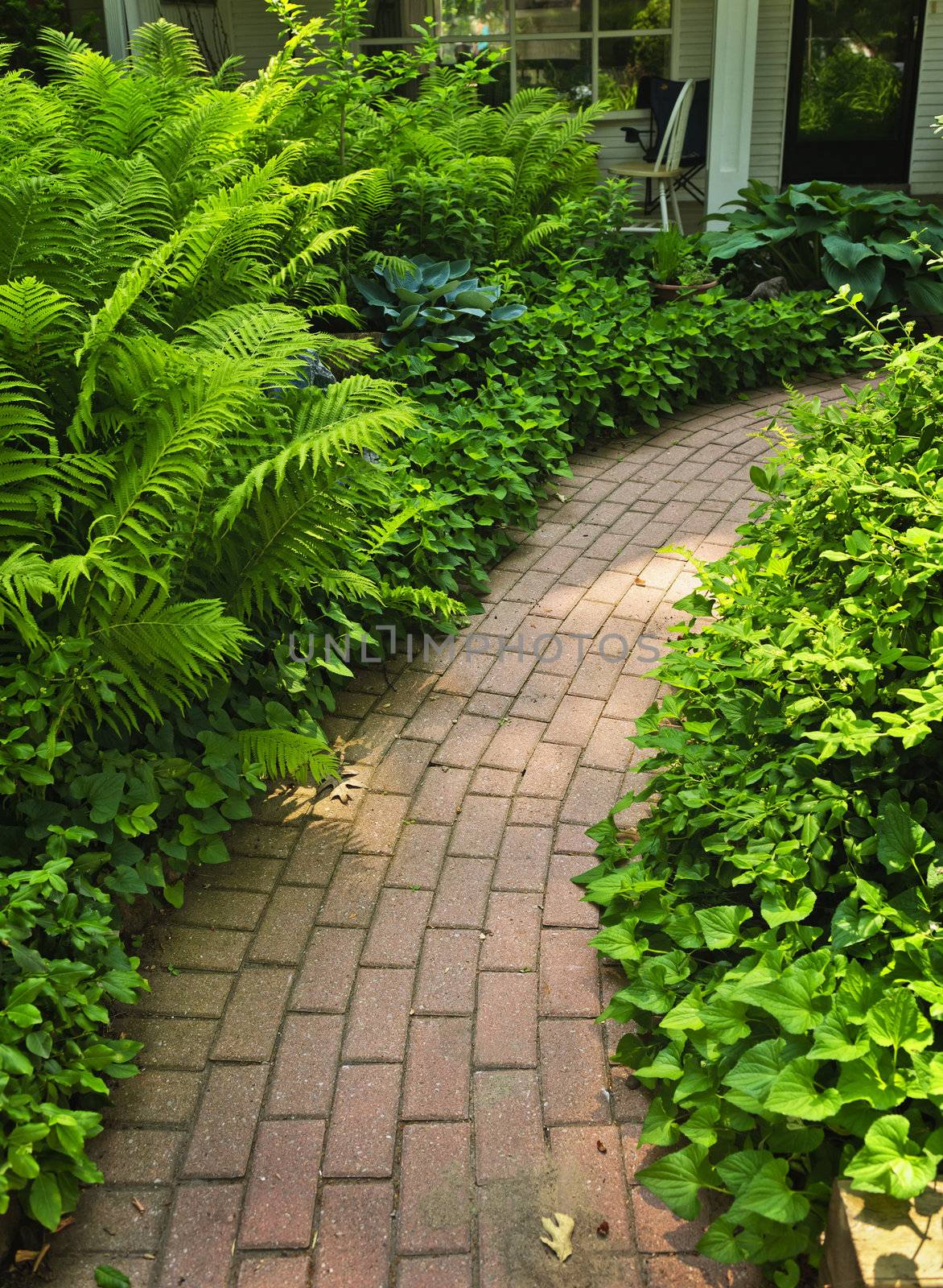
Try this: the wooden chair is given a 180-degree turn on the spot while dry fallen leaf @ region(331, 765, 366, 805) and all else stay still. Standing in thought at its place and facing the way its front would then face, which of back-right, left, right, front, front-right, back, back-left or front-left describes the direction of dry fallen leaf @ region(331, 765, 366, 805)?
right

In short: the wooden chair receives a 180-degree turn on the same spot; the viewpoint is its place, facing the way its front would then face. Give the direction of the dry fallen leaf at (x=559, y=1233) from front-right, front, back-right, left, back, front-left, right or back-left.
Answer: right

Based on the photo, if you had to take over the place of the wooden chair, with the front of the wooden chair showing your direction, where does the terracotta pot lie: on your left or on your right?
on your left

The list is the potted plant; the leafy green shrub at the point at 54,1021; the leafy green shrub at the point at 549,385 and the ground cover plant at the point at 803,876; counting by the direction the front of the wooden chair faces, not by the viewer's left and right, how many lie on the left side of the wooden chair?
4

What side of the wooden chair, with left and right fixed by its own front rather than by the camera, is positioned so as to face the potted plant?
left

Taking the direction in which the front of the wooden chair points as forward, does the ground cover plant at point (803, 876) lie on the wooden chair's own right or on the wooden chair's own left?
on the wooden chair's own left

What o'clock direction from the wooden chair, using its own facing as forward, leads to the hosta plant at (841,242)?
The hosta plant is roughly at 8 o'clock from the wooden chair.

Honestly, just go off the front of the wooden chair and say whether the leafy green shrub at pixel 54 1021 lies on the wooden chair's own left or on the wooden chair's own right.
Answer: on the wooden chair's own left

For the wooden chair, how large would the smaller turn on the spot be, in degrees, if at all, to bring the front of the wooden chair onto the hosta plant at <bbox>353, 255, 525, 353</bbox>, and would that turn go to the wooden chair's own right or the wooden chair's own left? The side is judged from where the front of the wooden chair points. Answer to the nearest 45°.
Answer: approximately 90° to the wooden chair's own left

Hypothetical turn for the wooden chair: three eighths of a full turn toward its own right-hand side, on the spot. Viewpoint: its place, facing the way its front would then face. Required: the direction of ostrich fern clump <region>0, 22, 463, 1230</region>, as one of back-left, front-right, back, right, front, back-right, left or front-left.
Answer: back-right

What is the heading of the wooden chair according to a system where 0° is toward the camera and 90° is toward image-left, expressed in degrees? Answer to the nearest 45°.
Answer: approximately 90°

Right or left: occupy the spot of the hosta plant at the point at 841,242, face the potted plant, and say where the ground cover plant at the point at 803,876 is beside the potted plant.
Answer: left

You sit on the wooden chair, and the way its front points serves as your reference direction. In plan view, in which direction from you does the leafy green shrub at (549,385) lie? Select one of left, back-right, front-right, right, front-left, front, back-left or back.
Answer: left
